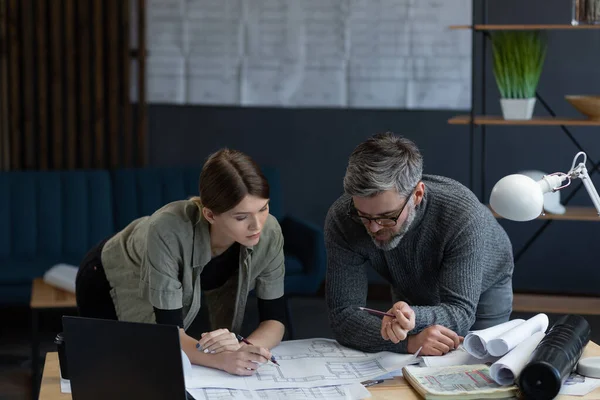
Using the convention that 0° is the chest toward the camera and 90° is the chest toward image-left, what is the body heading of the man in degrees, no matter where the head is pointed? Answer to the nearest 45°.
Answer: approximately 45°

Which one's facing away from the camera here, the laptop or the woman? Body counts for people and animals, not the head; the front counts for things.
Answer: the laptop

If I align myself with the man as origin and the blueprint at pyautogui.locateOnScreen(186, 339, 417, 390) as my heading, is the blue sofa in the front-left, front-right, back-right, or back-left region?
back-right

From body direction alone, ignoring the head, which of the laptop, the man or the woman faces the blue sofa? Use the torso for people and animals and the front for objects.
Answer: the laptop

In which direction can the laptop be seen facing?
away from the camera

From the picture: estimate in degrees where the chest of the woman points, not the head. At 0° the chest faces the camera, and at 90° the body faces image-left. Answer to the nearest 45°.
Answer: approximately 315°

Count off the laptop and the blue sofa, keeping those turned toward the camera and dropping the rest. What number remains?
1

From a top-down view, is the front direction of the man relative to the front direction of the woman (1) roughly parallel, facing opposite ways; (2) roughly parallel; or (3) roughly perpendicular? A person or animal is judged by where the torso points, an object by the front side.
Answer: roughly perpendicular

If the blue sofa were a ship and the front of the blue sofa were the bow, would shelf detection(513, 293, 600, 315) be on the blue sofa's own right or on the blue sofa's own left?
on the blue sofa's own left
